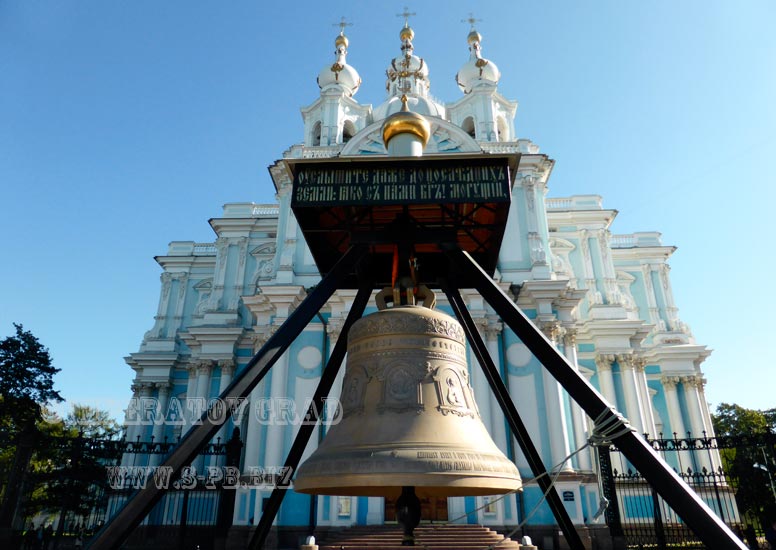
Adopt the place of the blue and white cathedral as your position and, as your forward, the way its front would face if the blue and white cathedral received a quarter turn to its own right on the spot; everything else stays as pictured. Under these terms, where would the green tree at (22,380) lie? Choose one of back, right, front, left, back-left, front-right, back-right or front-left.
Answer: front

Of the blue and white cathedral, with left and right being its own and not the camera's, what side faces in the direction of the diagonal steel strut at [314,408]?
front

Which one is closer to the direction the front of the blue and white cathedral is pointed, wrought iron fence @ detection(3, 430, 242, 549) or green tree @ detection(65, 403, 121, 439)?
the wrought iron fence

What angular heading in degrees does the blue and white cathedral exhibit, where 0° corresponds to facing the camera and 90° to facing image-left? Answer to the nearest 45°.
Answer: approximately 0°

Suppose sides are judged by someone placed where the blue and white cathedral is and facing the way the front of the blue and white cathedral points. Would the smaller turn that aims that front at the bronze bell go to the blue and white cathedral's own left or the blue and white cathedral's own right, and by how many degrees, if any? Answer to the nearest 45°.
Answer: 0° — it already faces it

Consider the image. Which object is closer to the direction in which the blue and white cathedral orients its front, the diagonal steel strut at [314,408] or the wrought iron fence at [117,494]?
the diagonal steel strut
